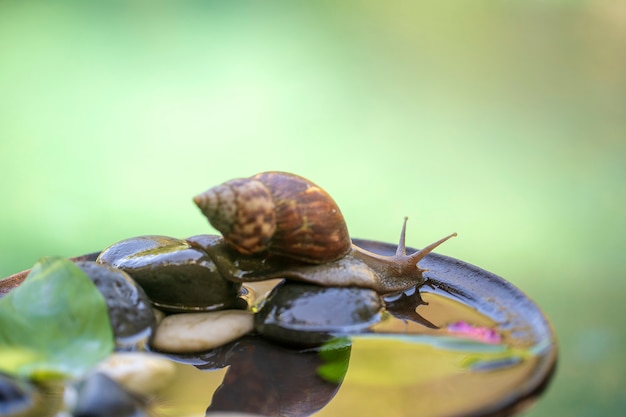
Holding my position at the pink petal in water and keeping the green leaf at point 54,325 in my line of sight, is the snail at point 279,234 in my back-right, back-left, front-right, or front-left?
front-right

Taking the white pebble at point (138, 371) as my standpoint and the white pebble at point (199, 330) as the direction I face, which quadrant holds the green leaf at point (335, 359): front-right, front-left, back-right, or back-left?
front-right

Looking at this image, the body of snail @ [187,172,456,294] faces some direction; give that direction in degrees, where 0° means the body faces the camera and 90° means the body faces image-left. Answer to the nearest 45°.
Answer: approximately 270°
